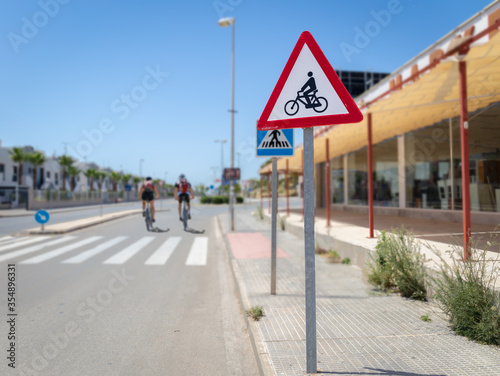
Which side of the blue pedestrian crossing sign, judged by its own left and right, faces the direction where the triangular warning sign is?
front

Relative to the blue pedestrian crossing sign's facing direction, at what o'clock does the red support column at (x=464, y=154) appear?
The red support column is roughly at 9 o'clock from the blue pedestrian crossing sign.

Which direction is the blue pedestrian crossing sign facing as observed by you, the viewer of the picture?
facing the viewer

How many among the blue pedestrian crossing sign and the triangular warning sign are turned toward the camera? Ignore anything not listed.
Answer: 2

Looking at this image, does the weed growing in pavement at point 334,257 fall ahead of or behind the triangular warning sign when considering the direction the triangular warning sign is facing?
behind

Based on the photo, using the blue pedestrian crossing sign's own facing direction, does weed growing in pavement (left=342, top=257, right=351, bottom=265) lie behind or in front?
behind

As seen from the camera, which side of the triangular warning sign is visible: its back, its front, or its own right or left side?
front
